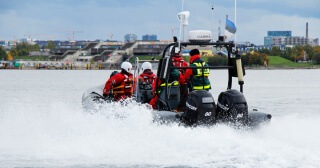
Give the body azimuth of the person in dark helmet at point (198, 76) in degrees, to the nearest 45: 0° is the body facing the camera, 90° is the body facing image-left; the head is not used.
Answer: approximately 135°

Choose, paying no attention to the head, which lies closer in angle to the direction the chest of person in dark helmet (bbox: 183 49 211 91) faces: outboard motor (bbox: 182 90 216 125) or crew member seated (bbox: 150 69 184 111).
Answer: the crew member seated

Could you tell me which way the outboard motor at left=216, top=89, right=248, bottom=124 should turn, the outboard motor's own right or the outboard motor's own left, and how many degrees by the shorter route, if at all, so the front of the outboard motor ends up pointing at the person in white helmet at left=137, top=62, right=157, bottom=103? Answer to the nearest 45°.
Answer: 0° — it already faces them

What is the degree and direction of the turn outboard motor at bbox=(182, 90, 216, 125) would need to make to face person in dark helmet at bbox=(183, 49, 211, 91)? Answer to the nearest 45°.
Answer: approximately 45° to its right

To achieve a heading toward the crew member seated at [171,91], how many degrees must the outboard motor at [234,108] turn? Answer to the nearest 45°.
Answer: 0° — it already faces them

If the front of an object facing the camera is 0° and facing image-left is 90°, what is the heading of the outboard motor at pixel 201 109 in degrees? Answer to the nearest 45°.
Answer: approximately 135°

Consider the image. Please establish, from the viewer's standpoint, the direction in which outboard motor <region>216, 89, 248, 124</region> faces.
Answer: facing away from the viewer and to the left of the viewer

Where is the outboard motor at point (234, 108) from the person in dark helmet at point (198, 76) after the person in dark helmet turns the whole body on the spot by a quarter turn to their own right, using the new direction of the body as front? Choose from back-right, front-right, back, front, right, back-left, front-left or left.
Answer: right
